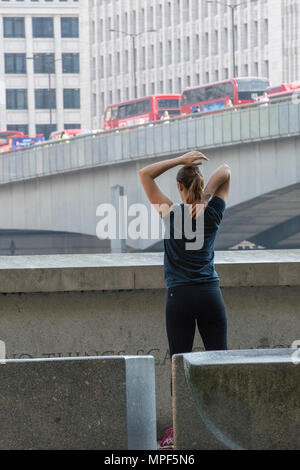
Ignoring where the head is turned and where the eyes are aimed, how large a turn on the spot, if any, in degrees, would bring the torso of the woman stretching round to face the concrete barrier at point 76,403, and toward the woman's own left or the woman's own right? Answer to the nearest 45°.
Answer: approximately 135° to the woman's own left

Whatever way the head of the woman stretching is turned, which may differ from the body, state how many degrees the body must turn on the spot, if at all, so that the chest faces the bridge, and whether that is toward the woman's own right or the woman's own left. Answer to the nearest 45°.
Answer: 0° — they already face it

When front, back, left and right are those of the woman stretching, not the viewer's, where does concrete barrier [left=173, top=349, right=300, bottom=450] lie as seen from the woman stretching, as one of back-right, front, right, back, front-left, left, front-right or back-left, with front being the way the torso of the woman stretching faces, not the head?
back

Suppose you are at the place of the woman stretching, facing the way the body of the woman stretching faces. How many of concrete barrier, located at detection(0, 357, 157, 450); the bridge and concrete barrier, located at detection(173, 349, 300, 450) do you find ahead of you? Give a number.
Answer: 1

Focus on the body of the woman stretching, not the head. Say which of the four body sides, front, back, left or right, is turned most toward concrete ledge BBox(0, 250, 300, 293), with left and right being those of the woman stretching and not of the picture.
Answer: front

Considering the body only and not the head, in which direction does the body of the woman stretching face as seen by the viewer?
away from the camera

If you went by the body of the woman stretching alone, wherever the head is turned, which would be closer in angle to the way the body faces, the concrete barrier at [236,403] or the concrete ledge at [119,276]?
the concrete ledge

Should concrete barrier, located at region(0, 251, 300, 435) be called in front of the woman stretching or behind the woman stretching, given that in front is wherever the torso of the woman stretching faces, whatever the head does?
in front

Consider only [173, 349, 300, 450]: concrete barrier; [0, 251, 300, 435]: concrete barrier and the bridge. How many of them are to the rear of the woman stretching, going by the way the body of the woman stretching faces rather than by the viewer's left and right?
1

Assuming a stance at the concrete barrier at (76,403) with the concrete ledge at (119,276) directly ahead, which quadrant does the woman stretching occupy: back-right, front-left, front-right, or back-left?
front-right

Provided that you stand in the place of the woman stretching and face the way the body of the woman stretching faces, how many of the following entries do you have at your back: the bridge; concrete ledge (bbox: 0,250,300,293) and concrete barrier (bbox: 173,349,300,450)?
1
